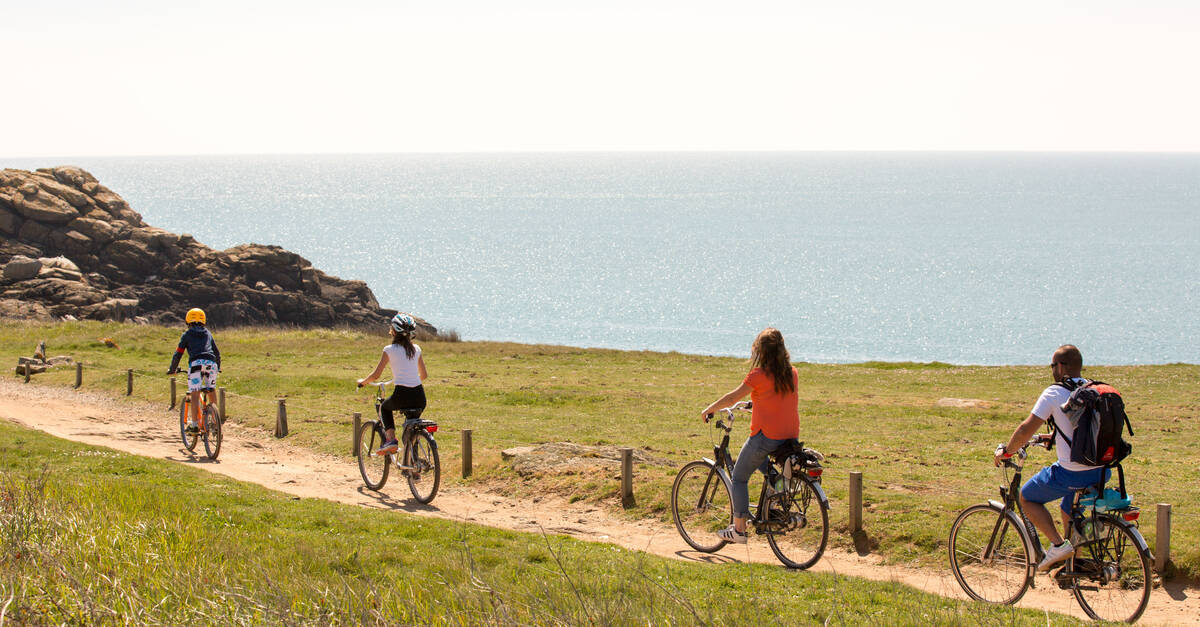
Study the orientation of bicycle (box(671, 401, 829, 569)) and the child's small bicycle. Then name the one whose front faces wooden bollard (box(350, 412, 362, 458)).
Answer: the bicycle

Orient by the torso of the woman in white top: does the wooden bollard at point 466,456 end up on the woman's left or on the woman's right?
on the woman's right

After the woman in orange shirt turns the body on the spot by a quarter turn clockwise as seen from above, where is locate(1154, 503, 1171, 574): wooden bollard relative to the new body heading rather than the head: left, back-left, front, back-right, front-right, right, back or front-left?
front-right

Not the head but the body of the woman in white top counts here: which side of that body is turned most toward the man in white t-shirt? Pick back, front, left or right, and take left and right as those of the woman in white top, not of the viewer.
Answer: back

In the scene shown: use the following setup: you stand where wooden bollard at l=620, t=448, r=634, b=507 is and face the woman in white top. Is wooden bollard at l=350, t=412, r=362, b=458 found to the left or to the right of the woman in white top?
right

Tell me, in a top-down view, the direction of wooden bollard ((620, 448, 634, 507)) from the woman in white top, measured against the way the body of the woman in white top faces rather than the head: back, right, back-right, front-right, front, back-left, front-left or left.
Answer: back-right

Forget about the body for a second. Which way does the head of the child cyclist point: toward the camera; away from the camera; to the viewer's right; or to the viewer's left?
away from the camera

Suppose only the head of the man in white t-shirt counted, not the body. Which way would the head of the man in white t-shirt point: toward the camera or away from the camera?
away from the camera

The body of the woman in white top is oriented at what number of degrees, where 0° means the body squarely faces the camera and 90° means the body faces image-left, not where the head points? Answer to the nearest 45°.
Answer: approximately 135°

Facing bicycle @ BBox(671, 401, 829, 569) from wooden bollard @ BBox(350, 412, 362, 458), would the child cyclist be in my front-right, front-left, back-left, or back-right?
back-right

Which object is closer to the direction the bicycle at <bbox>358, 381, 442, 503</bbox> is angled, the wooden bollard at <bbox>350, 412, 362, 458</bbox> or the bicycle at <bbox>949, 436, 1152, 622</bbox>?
the wooden bollard

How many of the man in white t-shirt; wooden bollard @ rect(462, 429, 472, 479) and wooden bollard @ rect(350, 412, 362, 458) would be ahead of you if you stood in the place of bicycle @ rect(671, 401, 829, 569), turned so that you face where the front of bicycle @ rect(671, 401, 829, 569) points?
2

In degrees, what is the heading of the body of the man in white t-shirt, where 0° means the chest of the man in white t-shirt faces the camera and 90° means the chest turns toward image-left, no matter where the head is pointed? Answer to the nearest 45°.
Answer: approximately 135°

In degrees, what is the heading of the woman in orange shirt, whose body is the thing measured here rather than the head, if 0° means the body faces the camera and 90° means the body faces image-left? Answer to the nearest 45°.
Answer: approximately 135°
